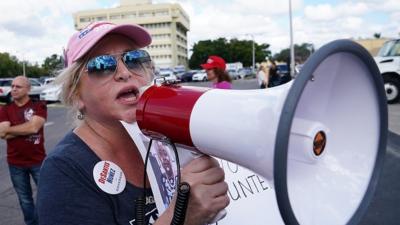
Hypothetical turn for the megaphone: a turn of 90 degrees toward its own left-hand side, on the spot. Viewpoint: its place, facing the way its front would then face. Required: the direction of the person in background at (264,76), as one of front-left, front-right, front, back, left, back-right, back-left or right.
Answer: front-left

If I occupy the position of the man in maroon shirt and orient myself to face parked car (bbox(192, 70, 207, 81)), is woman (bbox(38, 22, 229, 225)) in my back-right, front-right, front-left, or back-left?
back-right

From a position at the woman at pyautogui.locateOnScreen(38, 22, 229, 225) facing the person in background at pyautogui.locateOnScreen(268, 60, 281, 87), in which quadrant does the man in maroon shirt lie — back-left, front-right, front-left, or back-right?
front-left

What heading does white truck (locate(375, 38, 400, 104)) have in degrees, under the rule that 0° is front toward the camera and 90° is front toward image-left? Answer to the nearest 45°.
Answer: approximately 45°

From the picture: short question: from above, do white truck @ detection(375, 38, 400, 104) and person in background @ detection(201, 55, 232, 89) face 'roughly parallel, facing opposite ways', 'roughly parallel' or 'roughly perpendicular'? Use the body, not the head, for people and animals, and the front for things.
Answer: roughly parallel

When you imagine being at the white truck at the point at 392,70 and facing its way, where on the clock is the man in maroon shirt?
The man in maroon shirt is roughly at 11 o'clock from the white truck.

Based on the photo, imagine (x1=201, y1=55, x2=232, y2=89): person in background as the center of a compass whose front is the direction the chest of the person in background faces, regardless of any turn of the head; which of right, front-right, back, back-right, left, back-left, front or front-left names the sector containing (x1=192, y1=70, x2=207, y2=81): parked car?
right

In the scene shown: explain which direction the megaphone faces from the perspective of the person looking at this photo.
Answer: facing the viewer and to the right of the viewer

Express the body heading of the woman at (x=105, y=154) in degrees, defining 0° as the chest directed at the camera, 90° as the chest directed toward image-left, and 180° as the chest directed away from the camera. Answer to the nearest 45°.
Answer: approximately 315°

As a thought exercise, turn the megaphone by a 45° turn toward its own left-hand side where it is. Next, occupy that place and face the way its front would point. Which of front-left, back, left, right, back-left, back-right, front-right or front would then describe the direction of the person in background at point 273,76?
left

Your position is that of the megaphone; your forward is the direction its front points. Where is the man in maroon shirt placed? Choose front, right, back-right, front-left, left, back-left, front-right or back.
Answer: back
